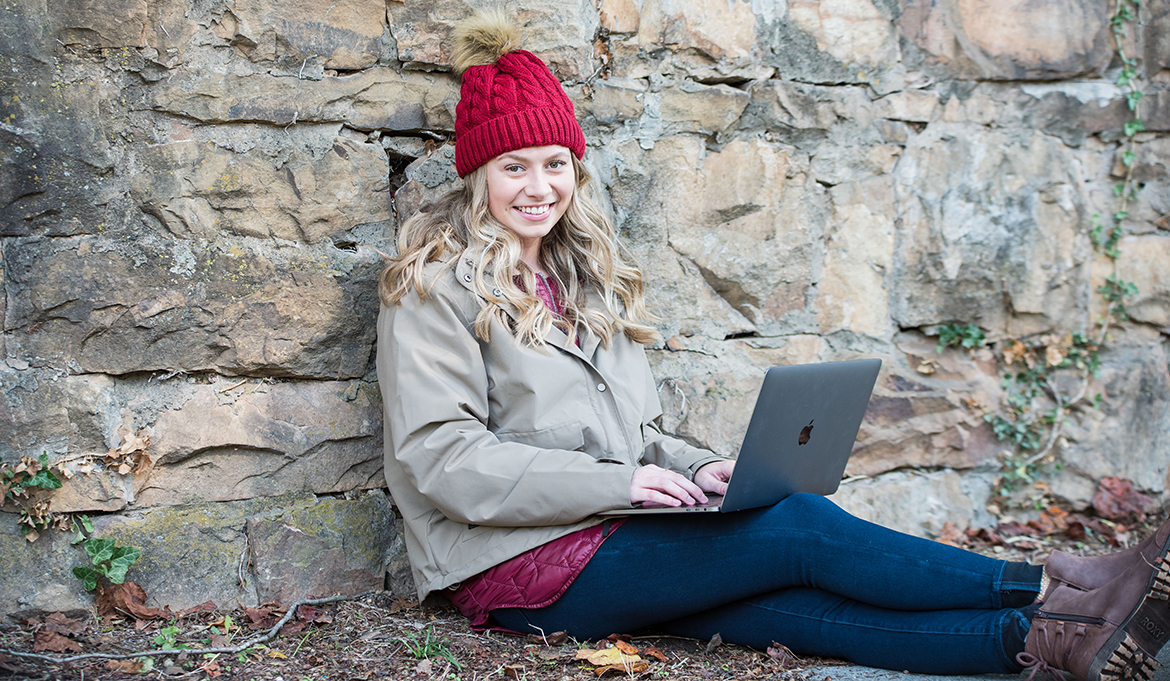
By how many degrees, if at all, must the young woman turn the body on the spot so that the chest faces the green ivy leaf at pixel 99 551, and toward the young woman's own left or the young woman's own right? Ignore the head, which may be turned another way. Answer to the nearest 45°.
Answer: approximately 135° to the young woman's own right

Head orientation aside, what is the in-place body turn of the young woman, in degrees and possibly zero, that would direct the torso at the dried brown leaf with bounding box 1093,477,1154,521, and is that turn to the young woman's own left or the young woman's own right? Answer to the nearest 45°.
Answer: approximately 90° to the young woman's own left

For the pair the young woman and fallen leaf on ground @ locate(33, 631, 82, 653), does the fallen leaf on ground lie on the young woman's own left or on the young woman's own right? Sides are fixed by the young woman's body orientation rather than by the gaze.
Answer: on the young woman's own right

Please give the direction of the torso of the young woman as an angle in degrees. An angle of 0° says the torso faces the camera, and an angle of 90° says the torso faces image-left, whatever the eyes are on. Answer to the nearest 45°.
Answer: approximately 315°

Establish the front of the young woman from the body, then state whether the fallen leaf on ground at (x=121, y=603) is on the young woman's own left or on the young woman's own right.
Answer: on the young woman's own right

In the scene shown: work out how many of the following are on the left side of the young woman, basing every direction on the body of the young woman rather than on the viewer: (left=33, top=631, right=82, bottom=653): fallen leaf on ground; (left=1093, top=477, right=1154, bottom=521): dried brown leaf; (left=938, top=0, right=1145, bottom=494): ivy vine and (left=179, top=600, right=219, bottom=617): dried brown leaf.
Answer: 2

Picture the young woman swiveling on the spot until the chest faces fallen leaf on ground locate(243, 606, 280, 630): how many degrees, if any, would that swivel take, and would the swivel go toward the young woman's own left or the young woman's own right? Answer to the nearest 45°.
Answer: approximately 135° to the young woman's own right
